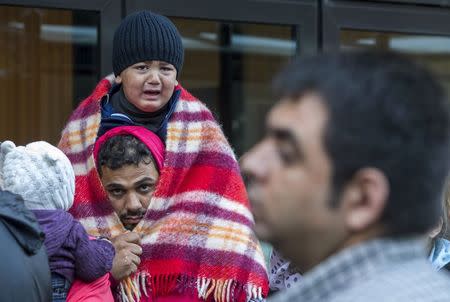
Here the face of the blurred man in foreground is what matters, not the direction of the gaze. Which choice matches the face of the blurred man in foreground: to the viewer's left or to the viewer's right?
to the viewer's left

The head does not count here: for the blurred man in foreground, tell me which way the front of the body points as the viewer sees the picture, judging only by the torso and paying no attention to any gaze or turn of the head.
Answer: to the viewer's left
